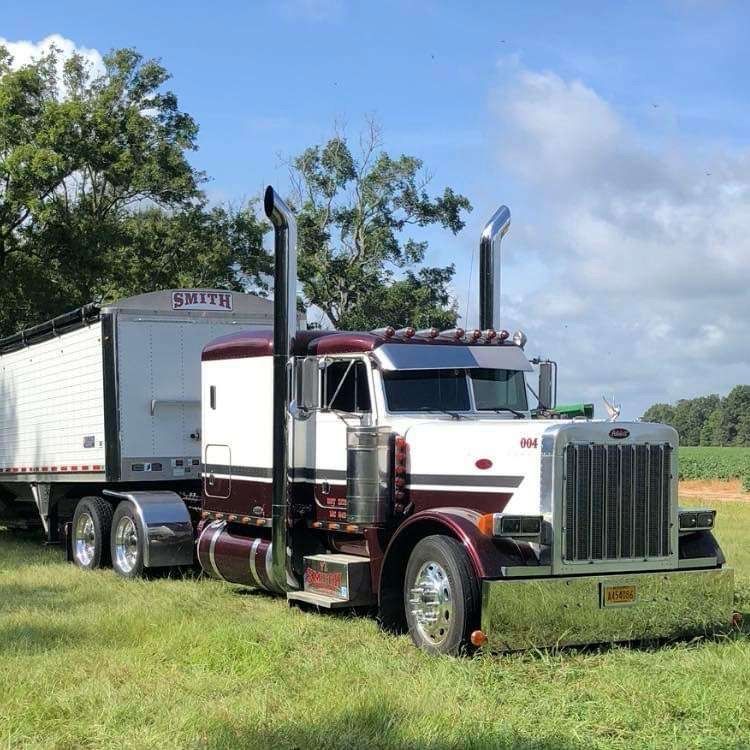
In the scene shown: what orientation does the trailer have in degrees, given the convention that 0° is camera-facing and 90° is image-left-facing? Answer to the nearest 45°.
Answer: approximately 315°

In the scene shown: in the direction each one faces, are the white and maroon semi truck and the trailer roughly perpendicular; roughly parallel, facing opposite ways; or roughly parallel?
roughly parallel

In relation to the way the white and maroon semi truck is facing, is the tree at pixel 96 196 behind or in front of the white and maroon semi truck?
behind

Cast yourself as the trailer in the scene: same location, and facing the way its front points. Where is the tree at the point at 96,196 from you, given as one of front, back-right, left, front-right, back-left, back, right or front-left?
back-left
